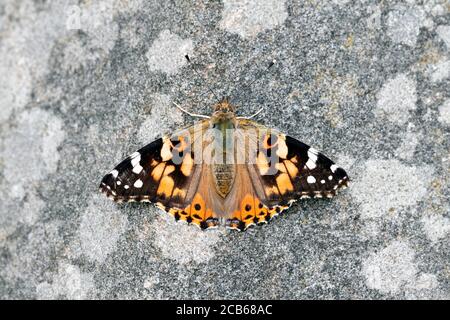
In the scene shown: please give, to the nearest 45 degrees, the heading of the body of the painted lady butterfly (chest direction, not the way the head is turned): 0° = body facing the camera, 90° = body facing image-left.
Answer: approximately 180°
